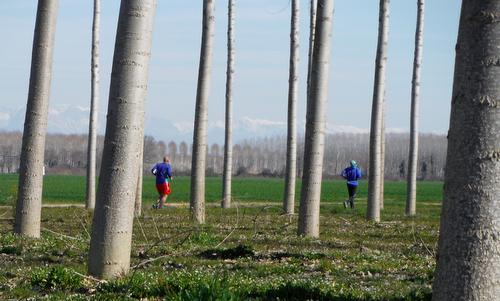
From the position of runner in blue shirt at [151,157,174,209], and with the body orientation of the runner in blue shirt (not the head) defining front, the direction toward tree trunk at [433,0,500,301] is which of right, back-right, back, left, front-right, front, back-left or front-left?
back-right

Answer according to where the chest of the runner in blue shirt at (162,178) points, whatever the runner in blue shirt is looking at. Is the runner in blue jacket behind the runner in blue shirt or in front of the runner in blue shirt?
in front

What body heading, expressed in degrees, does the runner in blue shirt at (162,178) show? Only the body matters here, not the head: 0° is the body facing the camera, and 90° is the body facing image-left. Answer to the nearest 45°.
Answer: approximately 225°

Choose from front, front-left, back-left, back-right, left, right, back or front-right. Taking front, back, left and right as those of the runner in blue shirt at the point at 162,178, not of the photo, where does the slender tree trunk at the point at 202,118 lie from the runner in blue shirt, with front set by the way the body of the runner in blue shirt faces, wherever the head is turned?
back-right

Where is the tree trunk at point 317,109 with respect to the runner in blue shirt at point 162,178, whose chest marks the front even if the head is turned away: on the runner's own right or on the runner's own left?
on the runner's own right

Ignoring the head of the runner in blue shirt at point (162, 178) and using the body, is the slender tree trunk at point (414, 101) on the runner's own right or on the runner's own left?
on the runner's own right

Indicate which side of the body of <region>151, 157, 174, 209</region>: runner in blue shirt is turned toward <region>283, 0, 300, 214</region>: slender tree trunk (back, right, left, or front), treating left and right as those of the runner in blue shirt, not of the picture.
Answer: right

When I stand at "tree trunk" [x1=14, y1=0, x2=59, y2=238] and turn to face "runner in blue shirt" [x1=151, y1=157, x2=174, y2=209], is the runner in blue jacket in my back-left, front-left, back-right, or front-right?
front-right

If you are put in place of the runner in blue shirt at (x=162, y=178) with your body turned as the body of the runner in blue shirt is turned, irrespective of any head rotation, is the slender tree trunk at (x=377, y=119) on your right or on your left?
on your right
